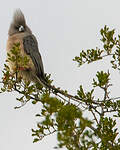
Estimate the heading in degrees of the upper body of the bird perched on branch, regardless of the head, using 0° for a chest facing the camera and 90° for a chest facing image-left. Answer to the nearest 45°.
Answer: approximately 45°
